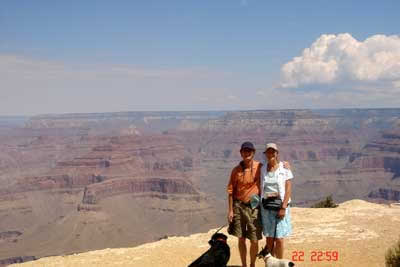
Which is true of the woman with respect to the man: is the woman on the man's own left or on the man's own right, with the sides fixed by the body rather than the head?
on the man's own left

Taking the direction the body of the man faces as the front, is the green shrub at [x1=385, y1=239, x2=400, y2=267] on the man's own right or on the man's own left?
on the man's own left

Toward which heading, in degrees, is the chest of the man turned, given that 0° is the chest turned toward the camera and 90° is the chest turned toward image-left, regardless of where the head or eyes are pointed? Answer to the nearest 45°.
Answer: approximately 0°
